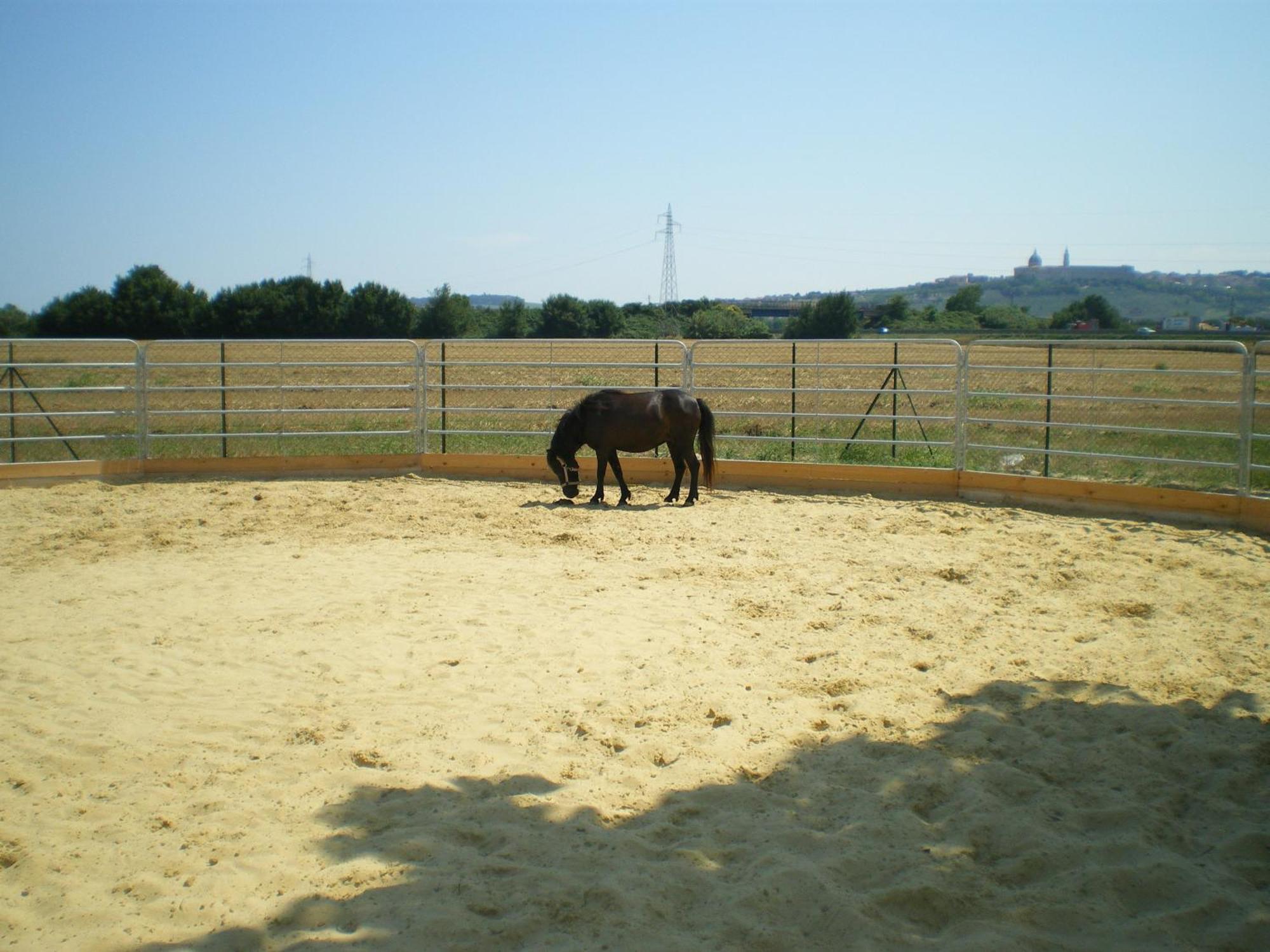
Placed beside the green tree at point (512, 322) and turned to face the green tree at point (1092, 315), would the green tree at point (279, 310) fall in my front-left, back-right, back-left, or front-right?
back-right

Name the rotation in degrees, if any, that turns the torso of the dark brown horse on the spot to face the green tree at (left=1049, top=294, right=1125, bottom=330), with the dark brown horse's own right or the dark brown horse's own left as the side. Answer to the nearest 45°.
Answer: approximately 135° to the dark brown horse's own right

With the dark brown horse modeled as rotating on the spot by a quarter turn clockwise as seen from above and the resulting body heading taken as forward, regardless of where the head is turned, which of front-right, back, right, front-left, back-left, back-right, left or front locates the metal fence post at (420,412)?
front-left

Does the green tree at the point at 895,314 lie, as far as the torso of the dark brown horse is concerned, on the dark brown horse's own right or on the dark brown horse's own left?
on the dark brown horse's own right

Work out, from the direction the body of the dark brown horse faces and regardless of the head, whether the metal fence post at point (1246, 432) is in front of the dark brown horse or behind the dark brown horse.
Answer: behind

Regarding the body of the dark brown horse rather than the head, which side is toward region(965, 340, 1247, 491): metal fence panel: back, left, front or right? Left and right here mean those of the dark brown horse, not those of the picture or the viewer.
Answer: back

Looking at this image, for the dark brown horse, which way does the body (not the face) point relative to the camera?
to the viewer's left

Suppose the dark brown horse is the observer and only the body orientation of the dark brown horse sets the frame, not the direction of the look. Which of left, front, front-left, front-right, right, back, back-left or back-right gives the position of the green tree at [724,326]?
right

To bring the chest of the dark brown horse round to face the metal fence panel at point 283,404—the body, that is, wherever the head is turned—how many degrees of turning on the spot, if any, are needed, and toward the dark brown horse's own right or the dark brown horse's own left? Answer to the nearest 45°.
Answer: approximately 45° to the dark brown horse's own right

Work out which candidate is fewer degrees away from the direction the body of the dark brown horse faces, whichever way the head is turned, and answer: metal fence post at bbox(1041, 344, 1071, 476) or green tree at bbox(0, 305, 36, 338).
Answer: the green tree

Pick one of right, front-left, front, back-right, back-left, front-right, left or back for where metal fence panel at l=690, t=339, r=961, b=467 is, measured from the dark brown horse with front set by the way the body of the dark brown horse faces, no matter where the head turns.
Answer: back-right

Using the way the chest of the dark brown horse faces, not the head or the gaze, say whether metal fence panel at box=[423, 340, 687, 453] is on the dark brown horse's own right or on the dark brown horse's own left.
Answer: on the dark brown horse's own right
